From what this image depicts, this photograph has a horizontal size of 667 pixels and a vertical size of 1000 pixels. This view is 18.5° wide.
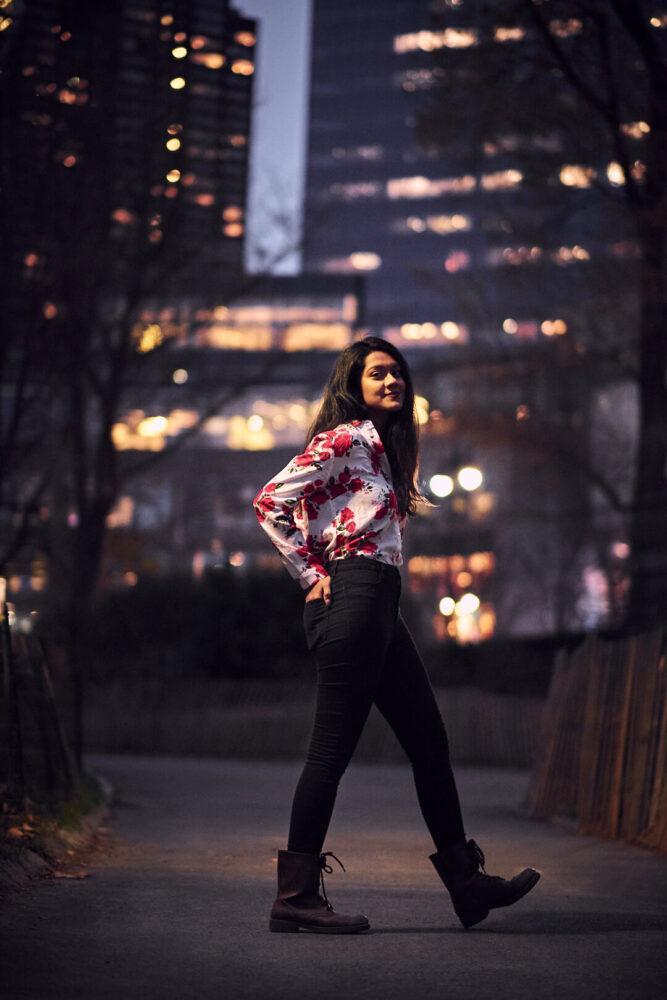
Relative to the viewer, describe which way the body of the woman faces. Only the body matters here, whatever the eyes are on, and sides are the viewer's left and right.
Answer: facing to the right of the viewer

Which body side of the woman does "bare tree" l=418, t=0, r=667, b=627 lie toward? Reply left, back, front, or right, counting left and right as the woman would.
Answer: left

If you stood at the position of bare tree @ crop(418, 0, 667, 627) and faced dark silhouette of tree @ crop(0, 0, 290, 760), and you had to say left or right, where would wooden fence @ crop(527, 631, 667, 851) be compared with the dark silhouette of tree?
left

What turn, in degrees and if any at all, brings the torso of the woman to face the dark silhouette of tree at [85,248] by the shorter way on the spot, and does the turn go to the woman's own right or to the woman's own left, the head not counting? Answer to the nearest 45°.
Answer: approximately 90° to the woman's own left

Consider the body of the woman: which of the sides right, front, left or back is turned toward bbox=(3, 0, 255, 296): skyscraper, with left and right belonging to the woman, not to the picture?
left
